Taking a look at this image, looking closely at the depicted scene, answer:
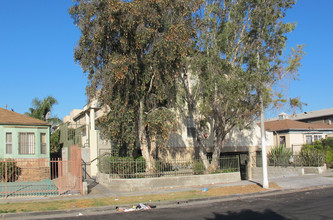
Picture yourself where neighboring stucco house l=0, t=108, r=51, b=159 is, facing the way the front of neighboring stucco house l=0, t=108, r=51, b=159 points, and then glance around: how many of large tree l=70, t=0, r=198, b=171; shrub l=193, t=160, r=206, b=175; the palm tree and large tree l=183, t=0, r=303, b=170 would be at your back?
1

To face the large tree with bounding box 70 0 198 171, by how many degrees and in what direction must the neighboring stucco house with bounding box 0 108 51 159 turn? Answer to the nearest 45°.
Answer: approximately 45° to its left

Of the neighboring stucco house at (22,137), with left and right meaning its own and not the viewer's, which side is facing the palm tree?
back

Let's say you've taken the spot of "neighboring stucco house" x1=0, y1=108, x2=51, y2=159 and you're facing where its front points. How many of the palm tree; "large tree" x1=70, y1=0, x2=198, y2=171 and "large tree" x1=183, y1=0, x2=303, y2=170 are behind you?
1

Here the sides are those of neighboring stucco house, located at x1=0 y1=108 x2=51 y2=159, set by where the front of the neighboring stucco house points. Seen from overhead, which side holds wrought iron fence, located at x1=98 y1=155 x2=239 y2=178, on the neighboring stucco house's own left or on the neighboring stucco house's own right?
on the neighboring stucco house's own left

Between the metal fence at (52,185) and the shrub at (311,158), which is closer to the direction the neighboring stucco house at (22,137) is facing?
the metal fence

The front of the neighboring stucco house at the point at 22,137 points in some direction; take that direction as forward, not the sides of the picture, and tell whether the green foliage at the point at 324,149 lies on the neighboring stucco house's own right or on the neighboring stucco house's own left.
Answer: on the neighboring stucco house's own left

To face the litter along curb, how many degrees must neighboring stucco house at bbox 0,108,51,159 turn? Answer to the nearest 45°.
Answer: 0° — it already faces it

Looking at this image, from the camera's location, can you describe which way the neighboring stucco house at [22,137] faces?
facing the viewer

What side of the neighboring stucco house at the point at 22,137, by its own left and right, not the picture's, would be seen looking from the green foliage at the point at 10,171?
front

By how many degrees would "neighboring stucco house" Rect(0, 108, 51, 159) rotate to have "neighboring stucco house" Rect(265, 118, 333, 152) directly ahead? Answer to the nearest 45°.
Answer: approximately 90° to its left

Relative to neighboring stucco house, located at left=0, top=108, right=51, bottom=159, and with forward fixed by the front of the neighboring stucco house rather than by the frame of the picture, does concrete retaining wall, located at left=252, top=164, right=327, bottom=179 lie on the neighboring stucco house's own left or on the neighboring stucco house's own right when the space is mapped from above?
on the neighboring stucco house's own left
